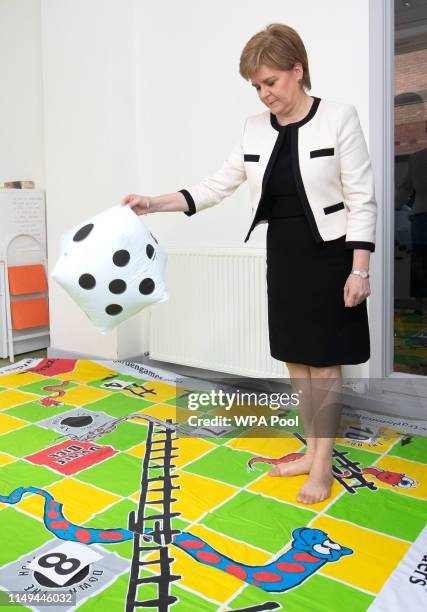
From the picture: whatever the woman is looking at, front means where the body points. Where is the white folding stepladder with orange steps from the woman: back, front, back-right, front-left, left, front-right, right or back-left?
right

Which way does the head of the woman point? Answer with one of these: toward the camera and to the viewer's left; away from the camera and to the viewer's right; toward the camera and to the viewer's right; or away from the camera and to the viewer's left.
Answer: toward the camera and to the viewer's left

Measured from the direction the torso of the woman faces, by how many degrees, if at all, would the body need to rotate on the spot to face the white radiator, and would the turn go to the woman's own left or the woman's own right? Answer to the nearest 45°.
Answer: approximately 135° to the woman's own right
